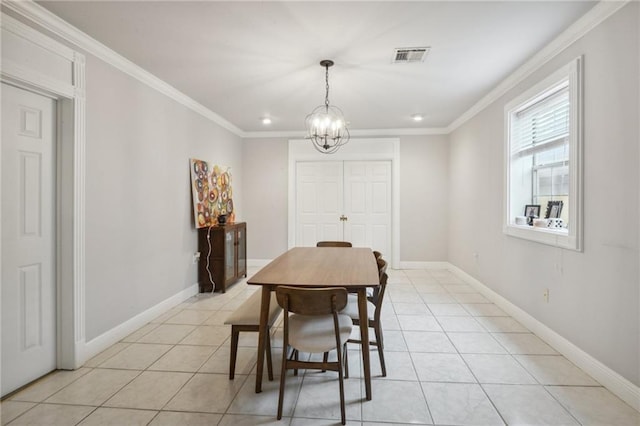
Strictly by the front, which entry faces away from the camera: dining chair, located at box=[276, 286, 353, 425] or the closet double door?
the dining chair

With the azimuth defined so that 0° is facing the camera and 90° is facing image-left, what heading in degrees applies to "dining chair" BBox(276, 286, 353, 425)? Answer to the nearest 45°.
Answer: approximately 180°

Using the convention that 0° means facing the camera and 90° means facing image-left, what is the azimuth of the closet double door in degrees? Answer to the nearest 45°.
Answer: approximately 0°

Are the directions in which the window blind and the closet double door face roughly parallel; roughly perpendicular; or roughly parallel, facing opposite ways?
roughly perpendicular

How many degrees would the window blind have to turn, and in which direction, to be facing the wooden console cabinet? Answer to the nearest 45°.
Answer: approximately 45° to its right

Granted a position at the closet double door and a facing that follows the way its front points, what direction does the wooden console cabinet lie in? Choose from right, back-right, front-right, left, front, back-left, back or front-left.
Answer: front-right

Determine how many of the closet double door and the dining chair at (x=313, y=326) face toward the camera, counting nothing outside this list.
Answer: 1

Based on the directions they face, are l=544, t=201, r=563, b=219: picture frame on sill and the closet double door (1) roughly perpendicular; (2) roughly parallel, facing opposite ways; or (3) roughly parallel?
roughly perpendicular

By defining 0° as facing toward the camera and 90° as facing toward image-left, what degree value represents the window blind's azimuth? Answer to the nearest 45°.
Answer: approximately 45°

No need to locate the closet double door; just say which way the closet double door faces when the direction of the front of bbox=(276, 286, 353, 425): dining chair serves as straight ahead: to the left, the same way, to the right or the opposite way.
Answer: the opposite way

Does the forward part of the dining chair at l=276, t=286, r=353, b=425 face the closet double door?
yes
